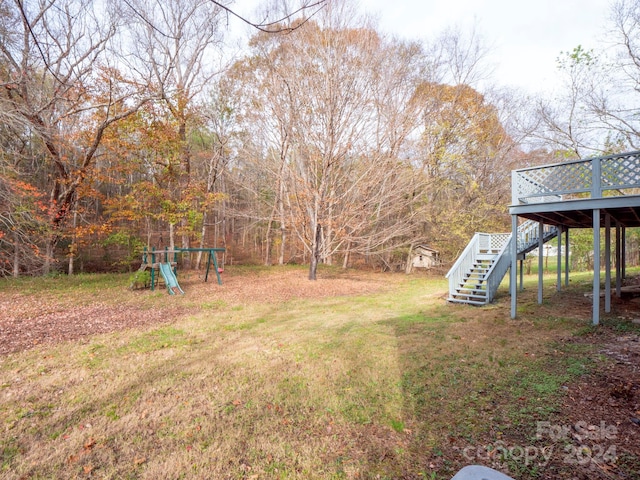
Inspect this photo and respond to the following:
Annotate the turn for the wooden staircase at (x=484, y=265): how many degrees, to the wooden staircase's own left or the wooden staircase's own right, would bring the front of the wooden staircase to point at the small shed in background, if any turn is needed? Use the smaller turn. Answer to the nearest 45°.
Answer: approximately 135° to the wooden staircase's own right

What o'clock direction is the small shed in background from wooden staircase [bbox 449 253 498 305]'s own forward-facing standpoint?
The small shed in background is roughly at 4 o'clock from the wooden staircase.

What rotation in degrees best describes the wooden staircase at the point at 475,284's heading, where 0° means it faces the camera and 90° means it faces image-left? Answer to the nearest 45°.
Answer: approximately 45°

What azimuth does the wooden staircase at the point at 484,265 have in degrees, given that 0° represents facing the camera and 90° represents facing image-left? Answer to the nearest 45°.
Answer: approximately 45°
